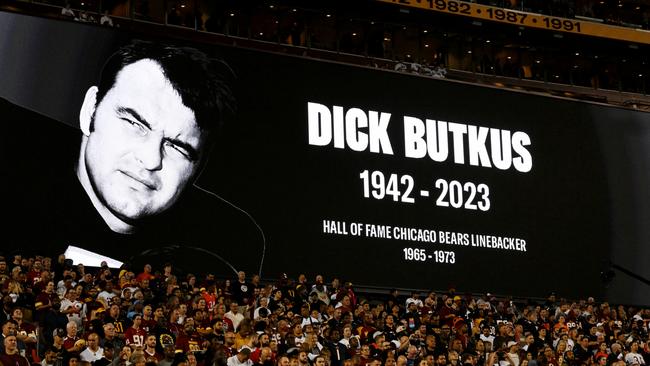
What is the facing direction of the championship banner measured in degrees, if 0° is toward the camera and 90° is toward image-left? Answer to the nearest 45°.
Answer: approximately 315°

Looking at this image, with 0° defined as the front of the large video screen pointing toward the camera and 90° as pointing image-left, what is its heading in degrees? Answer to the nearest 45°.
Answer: approximately 315°
